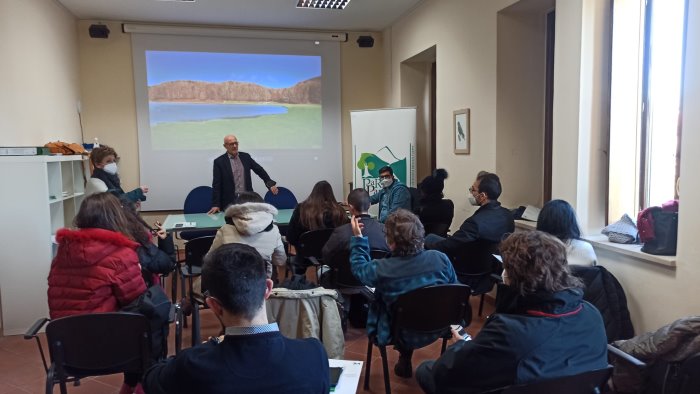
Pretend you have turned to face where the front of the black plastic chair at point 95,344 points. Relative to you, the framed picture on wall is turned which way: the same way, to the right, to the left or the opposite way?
to the left

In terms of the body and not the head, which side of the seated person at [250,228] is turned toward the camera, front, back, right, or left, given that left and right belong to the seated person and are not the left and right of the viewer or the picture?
back

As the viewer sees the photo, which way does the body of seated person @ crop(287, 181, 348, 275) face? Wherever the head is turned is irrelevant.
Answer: away from the camera

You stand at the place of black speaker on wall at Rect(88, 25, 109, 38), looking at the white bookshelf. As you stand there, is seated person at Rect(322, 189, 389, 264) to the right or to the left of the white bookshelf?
left

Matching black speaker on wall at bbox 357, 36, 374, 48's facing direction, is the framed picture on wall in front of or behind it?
in front

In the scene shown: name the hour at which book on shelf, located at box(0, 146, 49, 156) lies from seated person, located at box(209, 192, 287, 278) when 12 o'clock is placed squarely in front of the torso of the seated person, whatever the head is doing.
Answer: The book on shelf is roughly at 10 o'clock from the seated person.

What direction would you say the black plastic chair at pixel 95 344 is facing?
away from the camera

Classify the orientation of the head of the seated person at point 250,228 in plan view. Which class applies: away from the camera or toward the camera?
away from the camera

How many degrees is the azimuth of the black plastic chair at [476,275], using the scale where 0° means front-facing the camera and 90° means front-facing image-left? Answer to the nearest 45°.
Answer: approximately 135°

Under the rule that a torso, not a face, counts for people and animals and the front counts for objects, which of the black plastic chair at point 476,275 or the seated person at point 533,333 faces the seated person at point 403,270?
the seated person at point 533,333

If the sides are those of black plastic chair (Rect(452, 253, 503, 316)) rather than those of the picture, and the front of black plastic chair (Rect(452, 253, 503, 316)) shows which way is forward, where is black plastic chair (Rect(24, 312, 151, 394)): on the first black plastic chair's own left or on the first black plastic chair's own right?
on the first black plastic chair's own left

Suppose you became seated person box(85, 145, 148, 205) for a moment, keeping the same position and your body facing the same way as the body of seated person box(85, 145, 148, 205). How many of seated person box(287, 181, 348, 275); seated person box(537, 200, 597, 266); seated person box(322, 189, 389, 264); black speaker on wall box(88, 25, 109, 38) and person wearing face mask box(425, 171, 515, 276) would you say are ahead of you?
4

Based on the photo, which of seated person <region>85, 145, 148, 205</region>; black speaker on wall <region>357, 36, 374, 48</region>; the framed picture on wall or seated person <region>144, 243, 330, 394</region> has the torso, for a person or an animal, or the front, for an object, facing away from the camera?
seated person <region>144, 243, 330, 394</region>

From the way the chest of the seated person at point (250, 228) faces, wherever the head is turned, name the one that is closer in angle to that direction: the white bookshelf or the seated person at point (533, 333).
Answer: the white bookshelf

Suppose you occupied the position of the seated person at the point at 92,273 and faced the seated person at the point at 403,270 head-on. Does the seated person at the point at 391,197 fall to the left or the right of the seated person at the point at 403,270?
left

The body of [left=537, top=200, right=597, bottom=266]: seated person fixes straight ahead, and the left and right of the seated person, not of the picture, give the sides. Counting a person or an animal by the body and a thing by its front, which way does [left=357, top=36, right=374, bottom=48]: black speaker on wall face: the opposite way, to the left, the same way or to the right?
the opposite way

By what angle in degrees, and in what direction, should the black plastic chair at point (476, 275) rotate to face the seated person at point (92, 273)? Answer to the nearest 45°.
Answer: approximately 90° to its left

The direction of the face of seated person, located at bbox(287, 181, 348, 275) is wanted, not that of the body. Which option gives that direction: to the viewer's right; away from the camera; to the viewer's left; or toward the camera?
away from the camera
